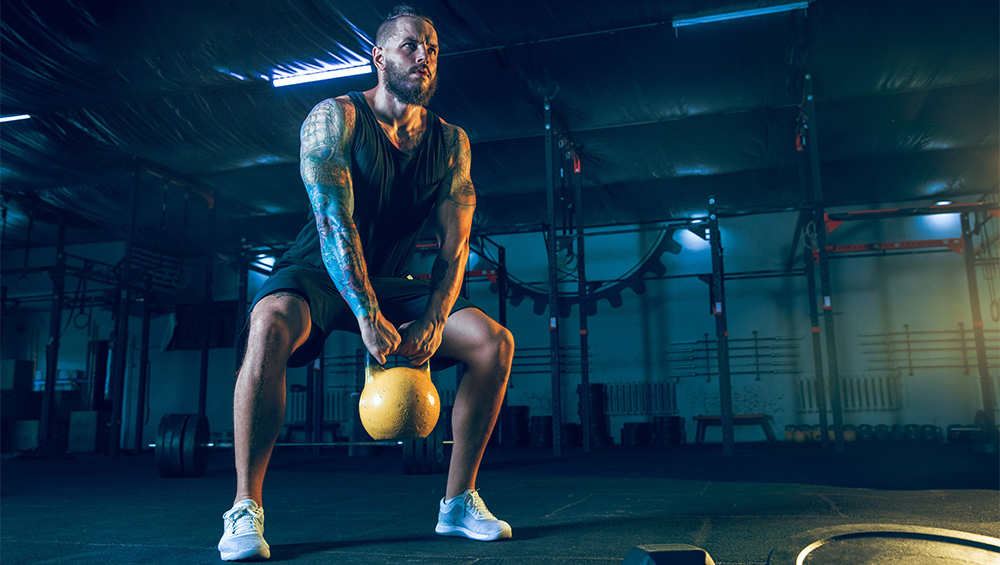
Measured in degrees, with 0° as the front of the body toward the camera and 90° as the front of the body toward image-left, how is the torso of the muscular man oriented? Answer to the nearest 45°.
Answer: approximately 315°

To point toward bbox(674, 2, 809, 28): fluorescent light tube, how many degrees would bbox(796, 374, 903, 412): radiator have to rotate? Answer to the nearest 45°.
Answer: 0° — it already faces it

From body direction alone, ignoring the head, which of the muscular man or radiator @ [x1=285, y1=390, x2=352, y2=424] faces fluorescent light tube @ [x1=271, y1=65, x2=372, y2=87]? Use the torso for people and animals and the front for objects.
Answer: the radiator

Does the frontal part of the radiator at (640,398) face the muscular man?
yes

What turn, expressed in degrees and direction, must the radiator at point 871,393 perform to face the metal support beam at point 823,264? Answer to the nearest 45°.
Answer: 0° — it already faces it

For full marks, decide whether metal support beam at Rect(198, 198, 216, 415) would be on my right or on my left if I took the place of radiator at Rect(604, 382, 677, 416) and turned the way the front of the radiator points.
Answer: on my right

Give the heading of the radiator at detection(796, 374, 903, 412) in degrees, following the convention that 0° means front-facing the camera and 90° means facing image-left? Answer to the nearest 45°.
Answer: approximately 0°

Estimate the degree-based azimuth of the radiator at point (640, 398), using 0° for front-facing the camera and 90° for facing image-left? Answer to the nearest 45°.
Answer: approximately 0°
